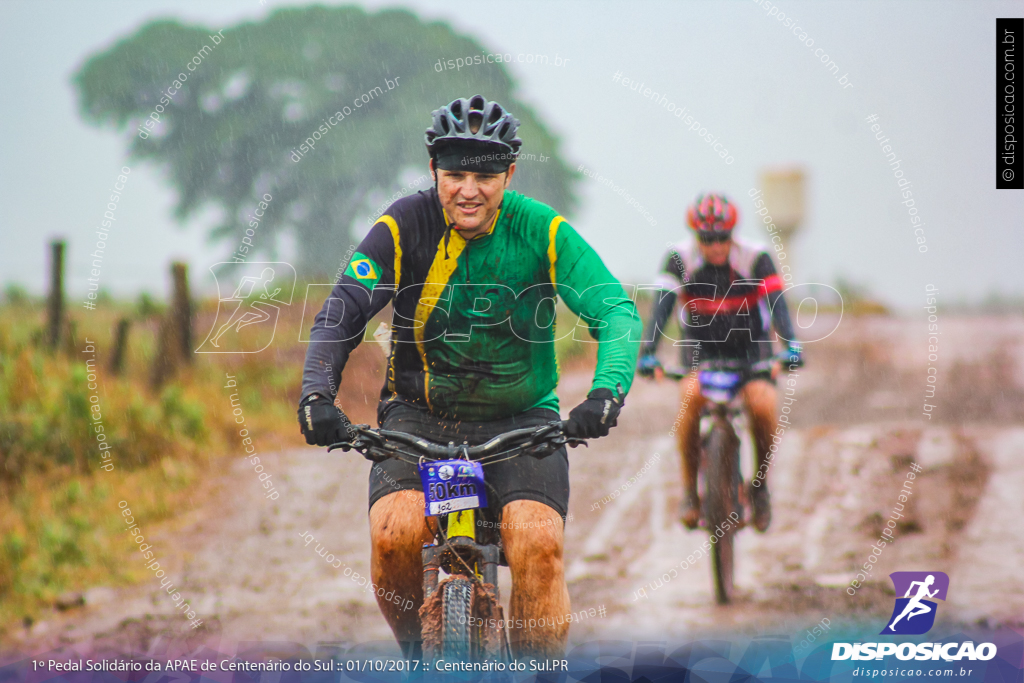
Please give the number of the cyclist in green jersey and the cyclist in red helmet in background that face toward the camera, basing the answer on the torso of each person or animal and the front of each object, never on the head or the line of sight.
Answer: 2

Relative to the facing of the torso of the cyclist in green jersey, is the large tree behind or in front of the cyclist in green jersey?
behind

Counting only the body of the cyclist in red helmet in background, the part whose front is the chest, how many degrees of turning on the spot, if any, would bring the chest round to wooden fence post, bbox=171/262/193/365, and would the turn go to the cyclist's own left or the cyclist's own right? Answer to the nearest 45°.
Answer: approximately 135° to the cyclist's own right

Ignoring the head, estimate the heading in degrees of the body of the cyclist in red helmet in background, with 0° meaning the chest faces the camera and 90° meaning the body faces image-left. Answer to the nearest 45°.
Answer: approximately 0°

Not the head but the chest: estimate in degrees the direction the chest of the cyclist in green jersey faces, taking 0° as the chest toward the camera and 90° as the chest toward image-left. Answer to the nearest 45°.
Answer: approximately 0°

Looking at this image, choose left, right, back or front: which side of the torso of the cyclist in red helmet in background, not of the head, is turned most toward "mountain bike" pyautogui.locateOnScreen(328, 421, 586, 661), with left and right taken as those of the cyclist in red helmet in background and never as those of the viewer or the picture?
front

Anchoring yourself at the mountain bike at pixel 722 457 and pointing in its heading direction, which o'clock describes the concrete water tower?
The concrete water tower is roughly at 6 o'clock from the mountain bike.

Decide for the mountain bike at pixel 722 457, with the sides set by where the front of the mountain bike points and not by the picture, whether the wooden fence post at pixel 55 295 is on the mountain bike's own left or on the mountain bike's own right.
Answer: on the mountain bike's own right
